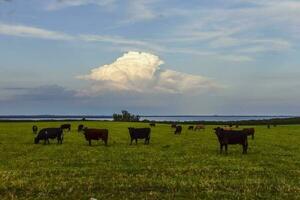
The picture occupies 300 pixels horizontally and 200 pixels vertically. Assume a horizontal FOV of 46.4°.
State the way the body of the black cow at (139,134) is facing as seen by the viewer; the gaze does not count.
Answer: to the viewer's left

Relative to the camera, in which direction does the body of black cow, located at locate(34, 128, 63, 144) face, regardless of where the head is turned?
to the viewer's left

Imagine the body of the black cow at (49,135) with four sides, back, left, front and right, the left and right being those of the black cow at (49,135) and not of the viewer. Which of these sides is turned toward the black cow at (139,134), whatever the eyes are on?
back

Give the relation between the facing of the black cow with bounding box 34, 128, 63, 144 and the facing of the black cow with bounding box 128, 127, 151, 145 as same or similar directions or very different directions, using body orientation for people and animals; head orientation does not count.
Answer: same or similar directions

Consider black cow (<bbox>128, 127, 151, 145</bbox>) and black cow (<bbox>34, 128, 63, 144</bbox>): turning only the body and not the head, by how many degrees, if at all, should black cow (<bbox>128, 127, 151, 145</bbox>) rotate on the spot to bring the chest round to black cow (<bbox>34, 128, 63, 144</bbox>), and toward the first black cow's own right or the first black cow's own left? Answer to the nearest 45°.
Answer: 0° — it already faces it
